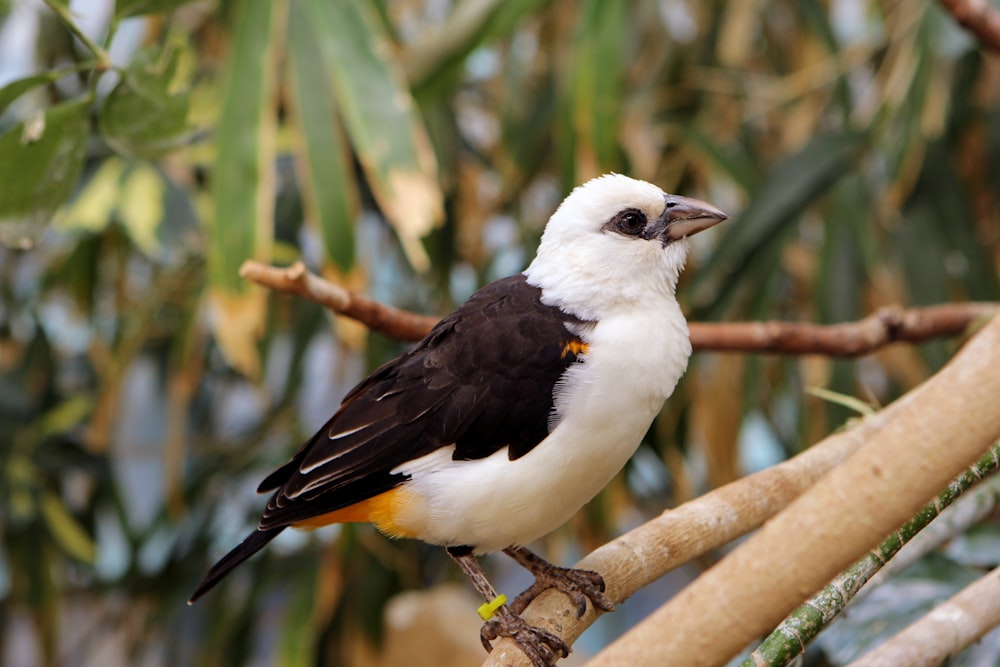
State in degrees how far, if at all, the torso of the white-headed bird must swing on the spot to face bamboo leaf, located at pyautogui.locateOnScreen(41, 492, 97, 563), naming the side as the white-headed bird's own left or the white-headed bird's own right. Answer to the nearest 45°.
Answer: approximately 135° to the white-headed bird's own left

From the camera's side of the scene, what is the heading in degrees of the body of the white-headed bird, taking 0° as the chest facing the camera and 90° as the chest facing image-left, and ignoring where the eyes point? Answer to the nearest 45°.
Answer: approximately 270°
